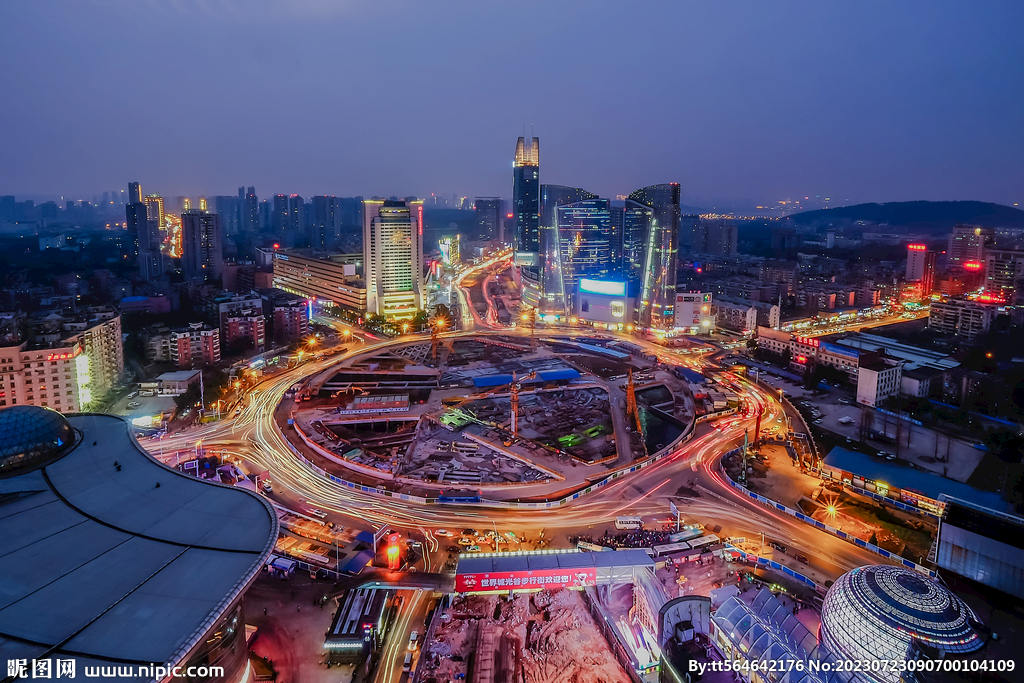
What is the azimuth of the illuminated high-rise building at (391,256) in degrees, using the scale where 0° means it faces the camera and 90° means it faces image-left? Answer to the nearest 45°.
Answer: approximately 0°

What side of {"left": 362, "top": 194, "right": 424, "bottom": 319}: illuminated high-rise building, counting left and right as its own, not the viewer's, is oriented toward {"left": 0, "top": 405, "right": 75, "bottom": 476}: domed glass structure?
front

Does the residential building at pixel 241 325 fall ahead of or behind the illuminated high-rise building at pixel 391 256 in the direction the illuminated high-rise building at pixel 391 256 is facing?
ahead

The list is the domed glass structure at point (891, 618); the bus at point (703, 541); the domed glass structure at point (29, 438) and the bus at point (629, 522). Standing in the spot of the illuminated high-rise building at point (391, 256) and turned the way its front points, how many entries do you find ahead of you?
4

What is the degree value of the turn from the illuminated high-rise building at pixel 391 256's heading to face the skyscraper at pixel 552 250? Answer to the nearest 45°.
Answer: approximately 135° to its left

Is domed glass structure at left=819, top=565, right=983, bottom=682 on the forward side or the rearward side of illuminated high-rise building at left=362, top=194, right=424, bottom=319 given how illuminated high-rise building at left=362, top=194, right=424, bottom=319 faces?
on the forward side

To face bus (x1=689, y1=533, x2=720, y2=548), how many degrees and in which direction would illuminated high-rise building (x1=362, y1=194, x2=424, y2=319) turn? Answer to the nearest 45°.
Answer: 0° — it already faces it

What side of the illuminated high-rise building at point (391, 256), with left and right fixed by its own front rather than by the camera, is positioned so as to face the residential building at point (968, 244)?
left

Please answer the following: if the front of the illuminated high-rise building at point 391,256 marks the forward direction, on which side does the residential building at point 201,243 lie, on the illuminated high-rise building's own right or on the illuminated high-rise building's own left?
on the illuminated high-rise building's own right

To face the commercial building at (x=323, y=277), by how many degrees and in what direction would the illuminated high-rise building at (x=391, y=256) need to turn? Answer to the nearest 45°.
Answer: approximately 135° to its right

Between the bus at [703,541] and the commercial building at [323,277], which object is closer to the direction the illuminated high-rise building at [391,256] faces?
the bus

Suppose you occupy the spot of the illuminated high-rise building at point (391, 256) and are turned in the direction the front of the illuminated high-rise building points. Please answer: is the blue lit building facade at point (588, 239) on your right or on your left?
on your left

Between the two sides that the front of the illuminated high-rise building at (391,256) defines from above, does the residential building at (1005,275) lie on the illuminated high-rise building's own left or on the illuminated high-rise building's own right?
on the illuminated high-rise building's own left

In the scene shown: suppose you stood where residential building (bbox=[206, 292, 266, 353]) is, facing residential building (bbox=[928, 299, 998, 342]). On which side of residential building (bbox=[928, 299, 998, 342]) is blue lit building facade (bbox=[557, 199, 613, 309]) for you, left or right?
left
